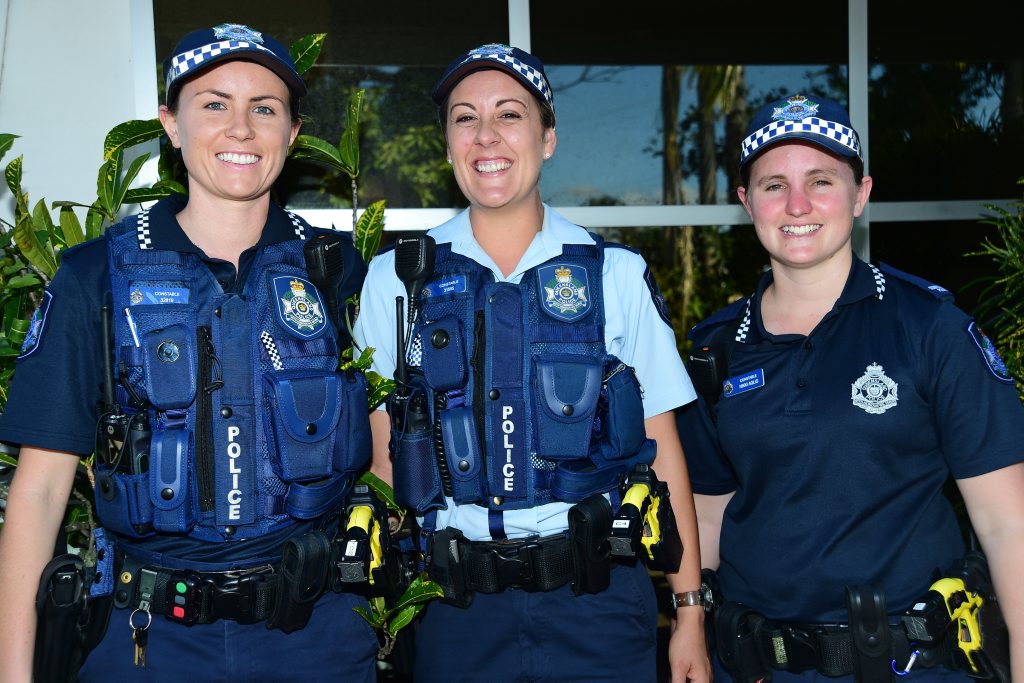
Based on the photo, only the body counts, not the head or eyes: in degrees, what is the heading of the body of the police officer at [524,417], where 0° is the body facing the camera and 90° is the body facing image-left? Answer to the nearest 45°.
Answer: approximately 0°

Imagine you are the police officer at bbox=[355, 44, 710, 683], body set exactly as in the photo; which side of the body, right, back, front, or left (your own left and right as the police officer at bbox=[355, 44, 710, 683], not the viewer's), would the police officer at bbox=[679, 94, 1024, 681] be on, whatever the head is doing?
left

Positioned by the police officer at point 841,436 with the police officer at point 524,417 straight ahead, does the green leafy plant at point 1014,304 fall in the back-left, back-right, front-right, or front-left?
back-right

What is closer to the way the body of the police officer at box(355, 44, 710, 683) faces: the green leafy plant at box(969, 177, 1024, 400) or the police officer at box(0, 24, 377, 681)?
the police officer

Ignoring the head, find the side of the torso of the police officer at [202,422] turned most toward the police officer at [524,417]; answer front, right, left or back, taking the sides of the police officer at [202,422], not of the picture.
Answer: left

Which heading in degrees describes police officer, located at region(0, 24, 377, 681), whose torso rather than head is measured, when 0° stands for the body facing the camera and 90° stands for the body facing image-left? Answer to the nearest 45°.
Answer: approximately 0°

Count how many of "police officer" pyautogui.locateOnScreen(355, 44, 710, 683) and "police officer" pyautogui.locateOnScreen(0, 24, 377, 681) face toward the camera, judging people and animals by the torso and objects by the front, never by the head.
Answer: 2

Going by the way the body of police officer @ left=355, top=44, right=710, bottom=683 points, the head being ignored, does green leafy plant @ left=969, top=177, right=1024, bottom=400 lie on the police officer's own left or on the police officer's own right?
on the police officer's own left

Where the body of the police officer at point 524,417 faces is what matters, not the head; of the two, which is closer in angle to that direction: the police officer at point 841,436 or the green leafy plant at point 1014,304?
the police officer

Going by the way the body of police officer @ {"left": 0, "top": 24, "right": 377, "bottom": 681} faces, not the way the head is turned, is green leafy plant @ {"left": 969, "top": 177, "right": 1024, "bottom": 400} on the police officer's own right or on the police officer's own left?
on the police officer's own left

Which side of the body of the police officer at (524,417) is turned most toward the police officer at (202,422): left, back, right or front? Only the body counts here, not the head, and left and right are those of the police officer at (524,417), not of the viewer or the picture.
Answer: right
